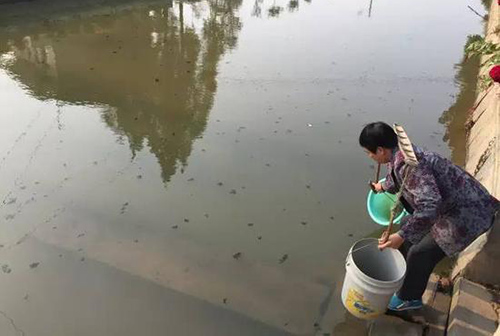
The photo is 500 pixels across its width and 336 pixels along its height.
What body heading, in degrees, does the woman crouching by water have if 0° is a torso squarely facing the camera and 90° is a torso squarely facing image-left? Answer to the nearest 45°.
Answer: approximately 90°

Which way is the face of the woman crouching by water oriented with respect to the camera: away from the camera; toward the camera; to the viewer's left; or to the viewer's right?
to the viewer's left
